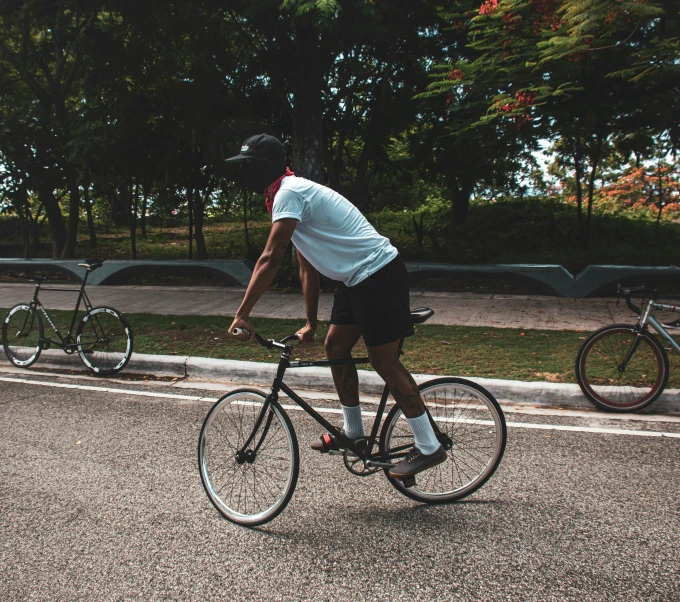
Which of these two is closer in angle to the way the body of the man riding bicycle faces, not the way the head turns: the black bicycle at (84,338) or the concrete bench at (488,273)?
the black bicycle

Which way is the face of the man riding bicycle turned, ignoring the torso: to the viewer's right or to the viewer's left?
to the viewer's left

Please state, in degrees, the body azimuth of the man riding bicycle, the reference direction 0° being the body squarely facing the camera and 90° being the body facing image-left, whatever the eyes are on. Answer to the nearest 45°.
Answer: approximately 90°

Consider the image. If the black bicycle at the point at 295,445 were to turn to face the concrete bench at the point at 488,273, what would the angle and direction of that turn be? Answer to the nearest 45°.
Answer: approximately 90° to its right

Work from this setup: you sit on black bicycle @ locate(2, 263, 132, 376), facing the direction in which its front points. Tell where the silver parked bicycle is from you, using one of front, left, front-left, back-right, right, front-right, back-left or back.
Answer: back

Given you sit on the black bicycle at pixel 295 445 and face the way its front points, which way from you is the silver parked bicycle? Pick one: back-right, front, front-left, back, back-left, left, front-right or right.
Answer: back-right

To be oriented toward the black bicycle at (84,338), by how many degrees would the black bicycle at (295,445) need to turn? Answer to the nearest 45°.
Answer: approximately 45° to its right

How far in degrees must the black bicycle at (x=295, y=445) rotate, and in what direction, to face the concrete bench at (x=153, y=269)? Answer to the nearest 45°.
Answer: approximately 90° to its right

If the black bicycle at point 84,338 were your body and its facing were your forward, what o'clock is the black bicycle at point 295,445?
the black bicycle at point 295,445 is roughly at 7 o'clock from the black bicycle at point 84,338.

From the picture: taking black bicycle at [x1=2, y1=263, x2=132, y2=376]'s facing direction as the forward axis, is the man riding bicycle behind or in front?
behind

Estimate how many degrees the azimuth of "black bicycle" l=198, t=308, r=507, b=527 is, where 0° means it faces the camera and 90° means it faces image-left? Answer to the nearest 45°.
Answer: approximately 90°
